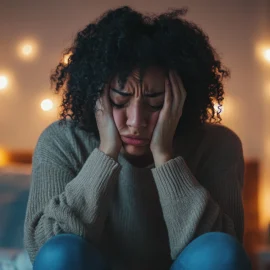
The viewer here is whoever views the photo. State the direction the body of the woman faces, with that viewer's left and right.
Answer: facing the viewer
